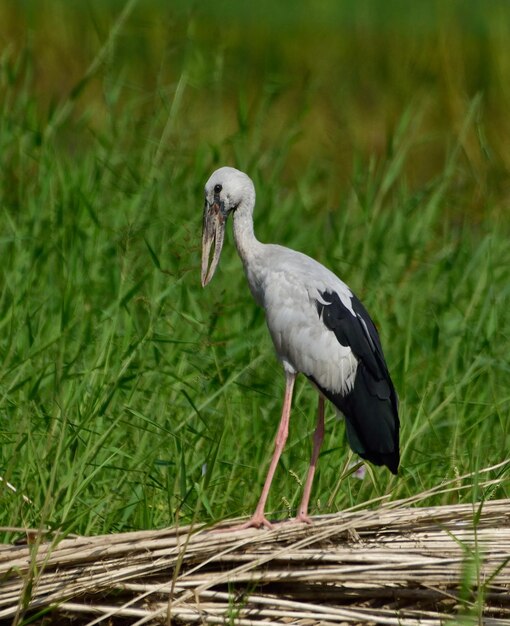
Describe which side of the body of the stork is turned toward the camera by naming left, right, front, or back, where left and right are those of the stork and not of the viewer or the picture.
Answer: left
